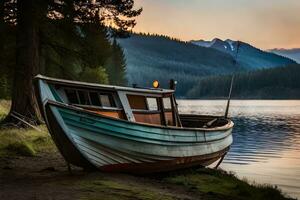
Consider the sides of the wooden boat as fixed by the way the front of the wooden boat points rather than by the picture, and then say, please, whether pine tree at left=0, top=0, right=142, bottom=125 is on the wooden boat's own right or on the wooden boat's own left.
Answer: on the wooden boat's own right

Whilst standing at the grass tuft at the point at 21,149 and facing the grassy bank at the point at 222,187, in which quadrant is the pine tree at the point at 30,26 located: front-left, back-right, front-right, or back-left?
back-left

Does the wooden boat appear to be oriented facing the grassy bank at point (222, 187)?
no

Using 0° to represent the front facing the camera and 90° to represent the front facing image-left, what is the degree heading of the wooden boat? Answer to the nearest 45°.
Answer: approximately 45°
